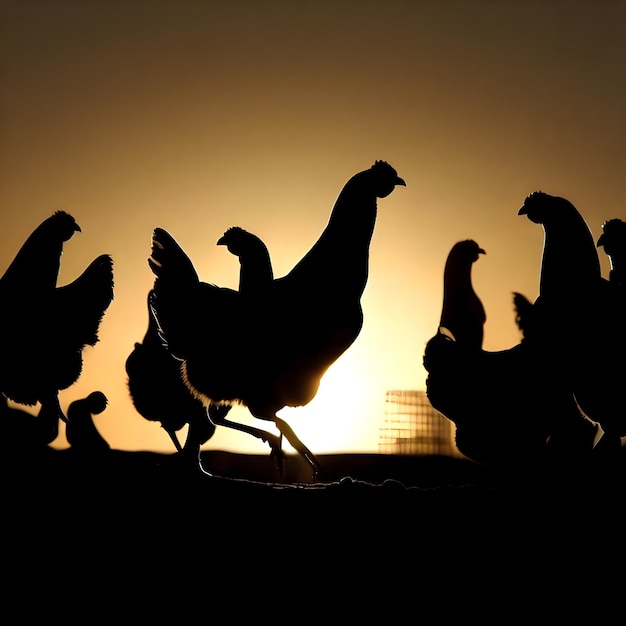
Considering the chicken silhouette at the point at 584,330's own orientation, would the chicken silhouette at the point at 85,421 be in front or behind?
in front

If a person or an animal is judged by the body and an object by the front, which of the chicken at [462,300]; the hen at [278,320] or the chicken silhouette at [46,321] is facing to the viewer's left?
the chicken silhouette

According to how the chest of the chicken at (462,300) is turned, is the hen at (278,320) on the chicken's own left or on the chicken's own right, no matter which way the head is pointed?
on the chicken's own right

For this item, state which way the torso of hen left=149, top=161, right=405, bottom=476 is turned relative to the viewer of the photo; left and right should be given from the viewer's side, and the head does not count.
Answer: facing to the right of the viewer

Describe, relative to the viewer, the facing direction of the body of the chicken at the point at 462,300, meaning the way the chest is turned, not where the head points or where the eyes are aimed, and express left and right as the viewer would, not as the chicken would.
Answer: facing to the right of the viewer

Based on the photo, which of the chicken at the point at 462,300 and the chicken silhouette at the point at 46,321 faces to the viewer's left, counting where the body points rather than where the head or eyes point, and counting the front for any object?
the chicken silhouette

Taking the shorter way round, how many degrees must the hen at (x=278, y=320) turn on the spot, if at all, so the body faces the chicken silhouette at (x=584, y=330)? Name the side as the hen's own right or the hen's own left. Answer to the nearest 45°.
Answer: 0° — it already faces it

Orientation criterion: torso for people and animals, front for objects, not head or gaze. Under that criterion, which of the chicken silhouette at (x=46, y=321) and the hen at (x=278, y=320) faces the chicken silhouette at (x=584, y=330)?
the hen

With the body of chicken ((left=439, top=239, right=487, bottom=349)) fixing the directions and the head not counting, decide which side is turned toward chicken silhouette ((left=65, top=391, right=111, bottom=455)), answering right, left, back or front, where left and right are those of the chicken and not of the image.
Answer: back

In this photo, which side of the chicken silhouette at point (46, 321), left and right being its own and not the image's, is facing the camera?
left

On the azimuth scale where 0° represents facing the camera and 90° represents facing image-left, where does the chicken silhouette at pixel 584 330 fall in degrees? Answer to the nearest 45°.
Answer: approximately 90°

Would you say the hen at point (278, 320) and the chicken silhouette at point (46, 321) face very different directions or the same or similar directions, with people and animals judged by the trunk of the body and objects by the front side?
very different directions
